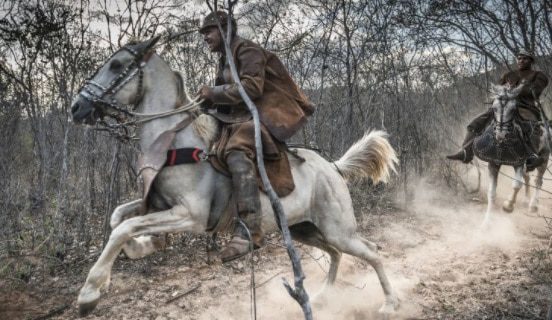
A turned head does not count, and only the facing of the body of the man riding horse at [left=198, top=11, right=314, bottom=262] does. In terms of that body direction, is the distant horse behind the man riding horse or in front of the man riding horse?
behind

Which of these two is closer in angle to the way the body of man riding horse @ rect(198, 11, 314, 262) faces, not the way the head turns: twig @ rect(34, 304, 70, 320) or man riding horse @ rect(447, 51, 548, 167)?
the twig

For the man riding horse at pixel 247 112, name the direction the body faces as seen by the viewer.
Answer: to the viewer's left

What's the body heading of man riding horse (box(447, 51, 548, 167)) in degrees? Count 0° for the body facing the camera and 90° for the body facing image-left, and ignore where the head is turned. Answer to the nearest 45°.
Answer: approximately 45°

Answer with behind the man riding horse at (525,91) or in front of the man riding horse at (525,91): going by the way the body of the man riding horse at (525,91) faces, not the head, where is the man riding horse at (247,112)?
in front

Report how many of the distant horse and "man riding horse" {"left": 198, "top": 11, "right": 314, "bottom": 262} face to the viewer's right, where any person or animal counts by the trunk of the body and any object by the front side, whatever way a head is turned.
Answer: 0

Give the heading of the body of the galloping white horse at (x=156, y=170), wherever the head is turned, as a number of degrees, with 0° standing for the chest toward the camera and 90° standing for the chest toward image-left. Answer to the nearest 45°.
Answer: approximately 90°

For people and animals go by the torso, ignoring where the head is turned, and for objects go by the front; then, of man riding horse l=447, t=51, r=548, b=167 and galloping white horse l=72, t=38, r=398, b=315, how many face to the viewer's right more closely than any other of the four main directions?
0

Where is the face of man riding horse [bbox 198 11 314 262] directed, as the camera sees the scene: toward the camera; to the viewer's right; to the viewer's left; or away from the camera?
to the viewer's left

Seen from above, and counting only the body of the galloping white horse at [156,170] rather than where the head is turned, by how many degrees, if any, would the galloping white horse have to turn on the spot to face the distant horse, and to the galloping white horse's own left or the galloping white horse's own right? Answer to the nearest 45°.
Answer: approximately 135° to the galloping white horse's own right

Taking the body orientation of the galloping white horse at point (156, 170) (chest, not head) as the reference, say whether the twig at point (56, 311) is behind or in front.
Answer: in front
